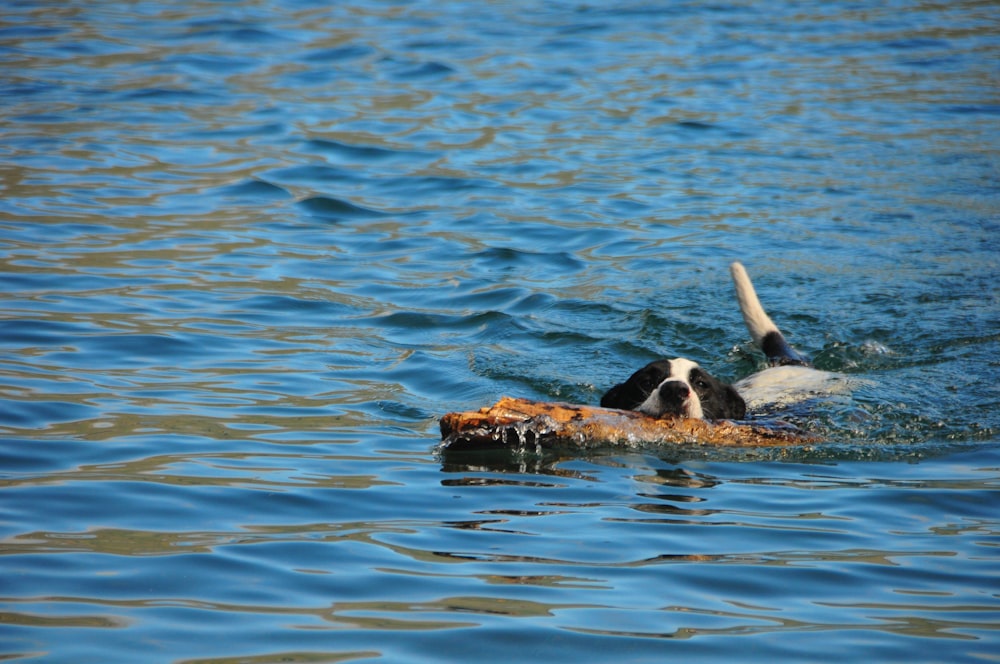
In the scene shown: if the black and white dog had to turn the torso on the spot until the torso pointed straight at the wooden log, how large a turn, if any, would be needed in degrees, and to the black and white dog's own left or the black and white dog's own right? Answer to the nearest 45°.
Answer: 0° — it already faces it

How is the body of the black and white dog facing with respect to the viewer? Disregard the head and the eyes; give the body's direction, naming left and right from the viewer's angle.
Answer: facing the viewer and to the left of the viewer
